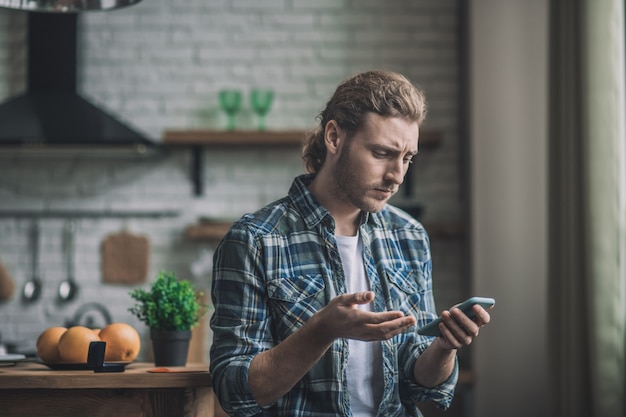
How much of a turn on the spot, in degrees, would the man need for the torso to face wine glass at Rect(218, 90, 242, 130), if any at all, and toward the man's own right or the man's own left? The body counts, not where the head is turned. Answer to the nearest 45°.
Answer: approximately 135° to the man's own left

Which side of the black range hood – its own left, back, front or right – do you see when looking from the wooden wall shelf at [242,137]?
left

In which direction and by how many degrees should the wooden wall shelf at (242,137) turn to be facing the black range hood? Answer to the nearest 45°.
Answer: approximately 90° to its right

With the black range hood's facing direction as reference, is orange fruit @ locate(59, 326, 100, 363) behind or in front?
in front

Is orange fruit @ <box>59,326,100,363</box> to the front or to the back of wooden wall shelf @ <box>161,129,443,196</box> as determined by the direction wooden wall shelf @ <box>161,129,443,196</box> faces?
to the front

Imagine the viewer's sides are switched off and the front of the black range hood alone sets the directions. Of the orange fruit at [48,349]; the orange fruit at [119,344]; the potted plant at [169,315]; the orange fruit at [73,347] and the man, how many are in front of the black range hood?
5

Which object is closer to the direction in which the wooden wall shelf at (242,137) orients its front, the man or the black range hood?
the man

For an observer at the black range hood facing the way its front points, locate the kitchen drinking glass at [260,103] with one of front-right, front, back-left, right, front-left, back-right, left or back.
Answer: left

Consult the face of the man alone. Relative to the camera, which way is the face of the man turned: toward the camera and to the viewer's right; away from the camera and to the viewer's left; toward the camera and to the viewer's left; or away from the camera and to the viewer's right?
toward the camera and to the viewer's right

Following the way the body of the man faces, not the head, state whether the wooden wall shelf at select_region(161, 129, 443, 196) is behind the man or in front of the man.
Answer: behind
